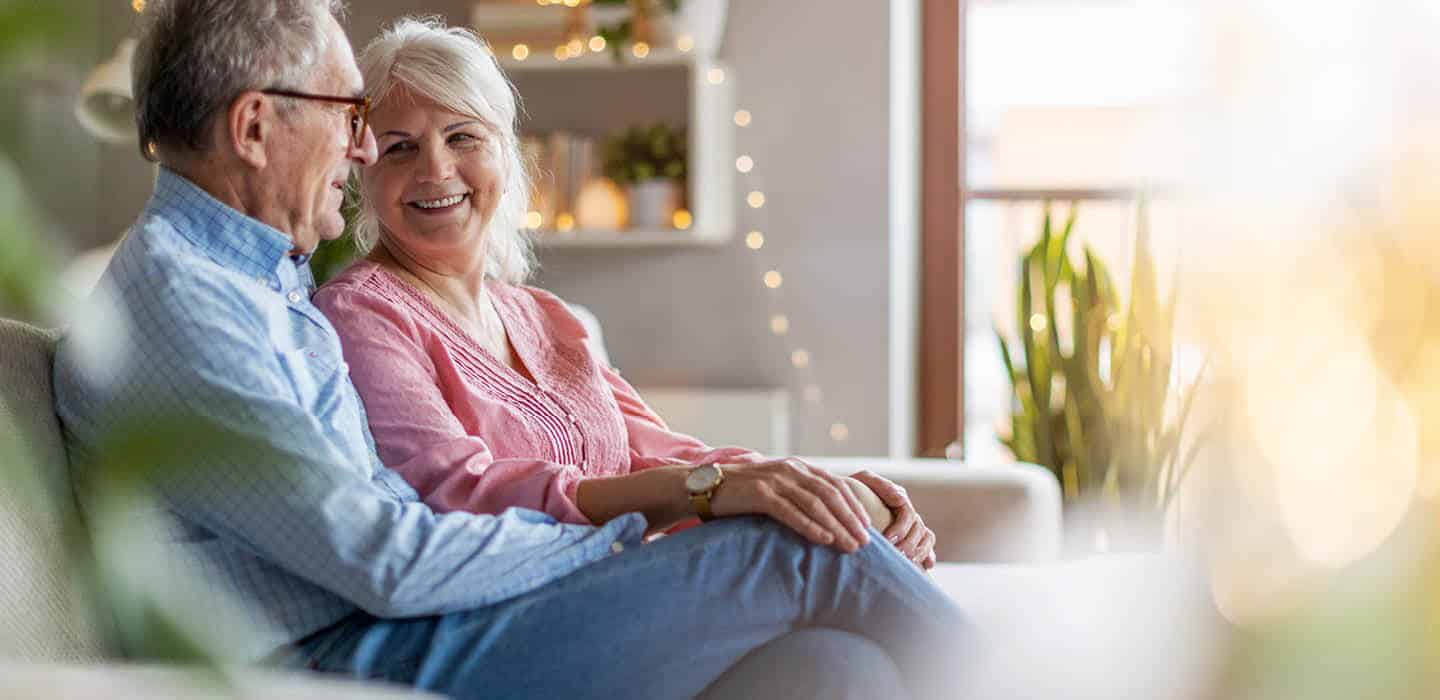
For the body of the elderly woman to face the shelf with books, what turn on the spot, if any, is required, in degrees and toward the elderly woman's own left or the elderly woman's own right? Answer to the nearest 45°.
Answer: approximately 135° to the elderly woman's own left

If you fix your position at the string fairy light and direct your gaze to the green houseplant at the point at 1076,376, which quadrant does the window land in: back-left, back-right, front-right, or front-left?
front-left

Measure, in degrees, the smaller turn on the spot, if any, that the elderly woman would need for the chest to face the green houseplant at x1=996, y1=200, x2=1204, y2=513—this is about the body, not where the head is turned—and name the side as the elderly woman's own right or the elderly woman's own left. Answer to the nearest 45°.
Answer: approximately 90° to the elderly woman's own left

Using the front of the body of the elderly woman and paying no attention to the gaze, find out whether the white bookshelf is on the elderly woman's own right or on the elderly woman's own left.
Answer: on the elderly woman's own left

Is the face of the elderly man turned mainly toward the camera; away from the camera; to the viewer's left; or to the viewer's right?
to the viewer's right

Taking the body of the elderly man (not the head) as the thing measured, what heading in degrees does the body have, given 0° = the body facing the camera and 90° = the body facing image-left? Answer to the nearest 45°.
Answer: approximately 270°

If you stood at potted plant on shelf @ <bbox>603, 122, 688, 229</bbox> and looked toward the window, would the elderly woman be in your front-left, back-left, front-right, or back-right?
back-right

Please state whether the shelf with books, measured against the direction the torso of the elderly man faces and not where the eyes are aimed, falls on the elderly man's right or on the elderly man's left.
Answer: on the elderly man's left

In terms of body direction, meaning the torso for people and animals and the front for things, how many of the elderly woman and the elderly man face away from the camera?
0

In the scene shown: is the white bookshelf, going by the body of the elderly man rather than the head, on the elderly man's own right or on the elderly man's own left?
on the elderly man's own left

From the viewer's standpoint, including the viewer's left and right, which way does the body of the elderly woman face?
facing the viewer and to the right of the viewer
